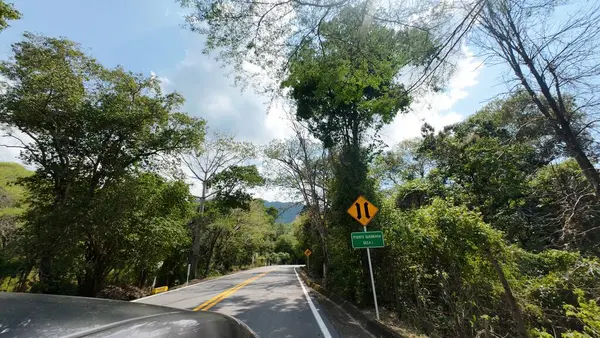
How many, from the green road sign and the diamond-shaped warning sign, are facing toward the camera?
2

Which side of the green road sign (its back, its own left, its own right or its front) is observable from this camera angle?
front

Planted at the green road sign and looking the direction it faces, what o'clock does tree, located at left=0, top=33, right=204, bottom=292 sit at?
The tree is roughly at 3 o'clock from the green road sign.

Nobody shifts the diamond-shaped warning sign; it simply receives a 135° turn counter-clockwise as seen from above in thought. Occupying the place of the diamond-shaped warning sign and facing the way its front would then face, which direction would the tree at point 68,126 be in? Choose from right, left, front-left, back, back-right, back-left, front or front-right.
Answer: back-left

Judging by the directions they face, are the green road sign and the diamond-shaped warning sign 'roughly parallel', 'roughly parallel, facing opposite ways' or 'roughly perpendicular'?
roughly parallel

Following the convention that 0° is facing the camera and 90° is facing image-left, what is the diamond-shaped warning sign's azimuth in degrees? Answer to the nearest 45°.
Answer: approximately 0°
